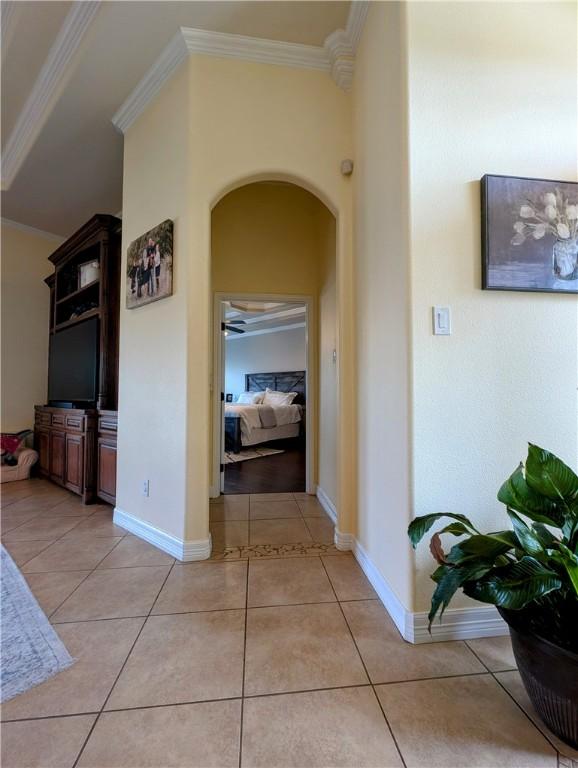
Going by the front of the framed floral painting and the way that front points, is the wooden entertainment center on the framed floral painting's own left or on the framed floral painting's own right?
on the framed floral painting's own right

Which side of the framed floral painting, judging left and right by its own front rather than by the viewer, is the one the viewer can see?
front

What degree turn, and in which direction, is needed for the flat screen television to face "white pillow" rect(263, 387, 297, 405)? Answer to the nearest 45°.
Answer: approximately 180°

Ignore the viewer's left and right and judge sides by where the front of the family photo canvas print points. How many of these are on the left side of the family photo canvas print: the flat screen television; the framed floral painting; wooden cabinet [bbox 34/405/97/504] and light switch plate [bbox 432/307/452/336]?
2

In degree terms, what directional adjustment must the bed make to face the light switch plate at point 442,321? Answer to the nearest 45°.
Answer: approximately 45° to its left

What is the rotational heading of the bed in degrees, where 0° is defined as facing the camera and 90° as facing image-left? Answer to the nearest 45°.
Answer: approximately 45°

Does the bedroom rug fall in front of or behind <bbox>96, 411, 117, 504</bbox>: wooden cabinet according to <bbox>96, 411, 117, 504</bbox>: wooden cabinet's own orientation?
behind
